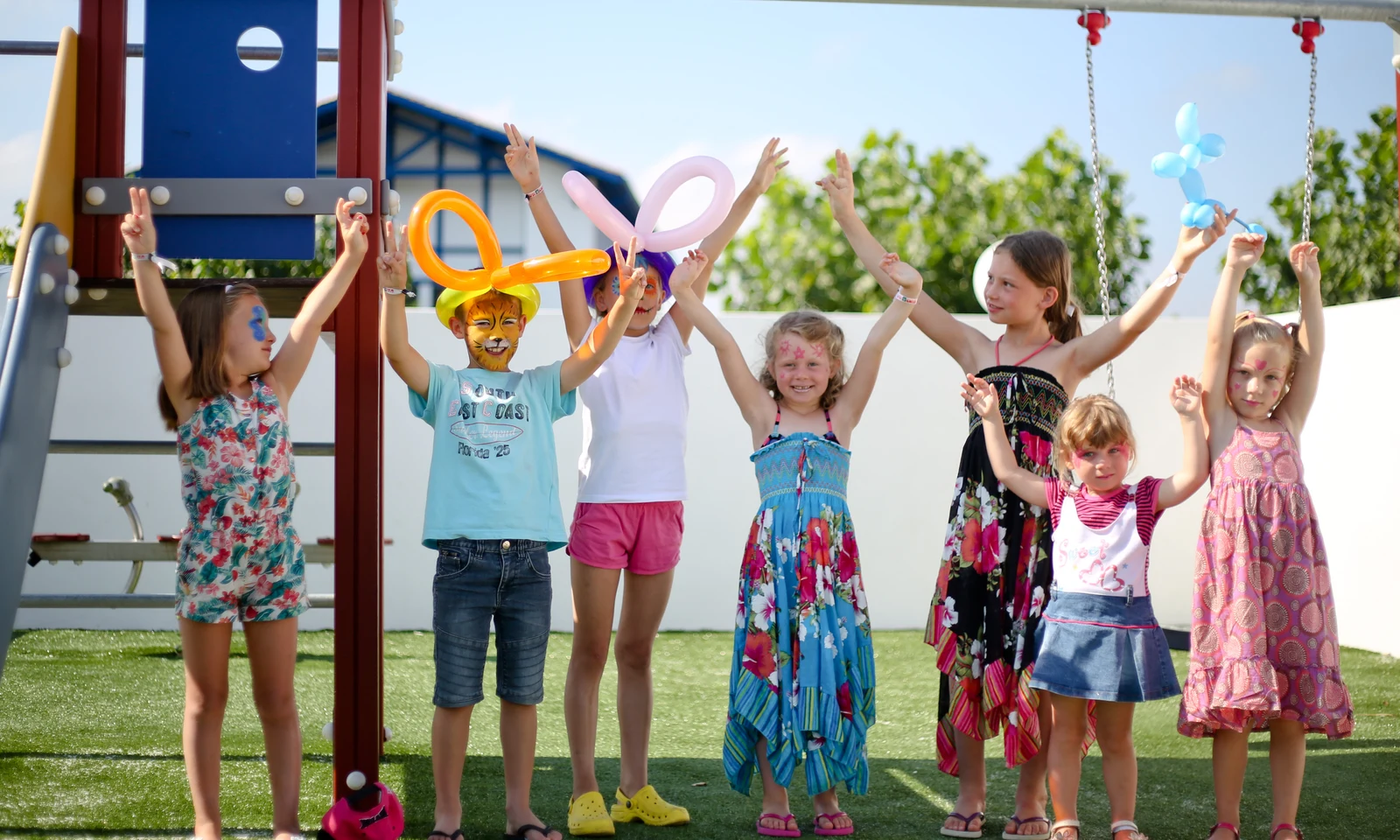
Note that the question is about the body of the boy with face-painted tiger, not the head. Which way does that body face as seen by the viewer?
toward the camera

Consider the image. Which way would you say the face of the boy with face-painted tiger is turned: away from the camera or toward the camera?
toward the camera

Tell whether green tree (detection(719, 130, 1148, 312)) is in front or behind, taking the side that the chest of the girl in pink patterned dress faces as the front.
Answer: behind

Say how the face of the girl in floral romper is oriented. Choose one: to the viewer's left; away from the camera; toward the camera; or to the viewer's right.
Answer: to the viewer's right

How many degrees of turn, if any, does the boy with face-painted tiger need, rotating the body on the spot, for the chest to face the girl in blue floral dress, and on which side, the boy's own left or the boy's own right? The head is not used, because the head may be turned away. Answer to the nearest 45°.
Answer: approximately 90° to the boy's own left

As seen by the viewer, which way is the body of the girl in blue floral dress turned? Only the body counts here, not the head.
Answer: toward the camera

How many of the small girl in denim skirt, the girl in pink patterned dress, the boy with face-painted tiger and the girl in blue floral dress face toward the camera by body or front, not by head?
4

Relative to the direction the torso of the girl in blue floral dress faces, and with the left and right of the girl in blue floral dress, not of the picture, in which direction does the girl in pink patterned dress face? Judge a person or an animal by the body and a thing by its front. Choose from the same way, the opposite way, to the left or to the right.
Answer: the same way

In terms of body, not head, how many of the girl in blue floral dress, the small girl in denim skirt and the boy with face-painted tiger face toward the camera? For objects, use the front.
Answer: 3

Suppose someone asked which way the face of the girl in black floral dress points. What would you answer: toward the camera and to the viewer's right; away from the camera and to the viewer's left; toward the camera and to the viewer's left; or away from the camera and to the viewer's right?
toward the camera and to the viewer's left

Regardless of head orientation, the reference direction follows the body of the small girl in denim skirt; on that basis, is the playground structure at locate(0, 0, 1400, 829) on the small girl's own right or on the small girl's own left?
on the small girl's own right

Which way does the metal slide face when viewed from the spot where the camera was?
facing the viewer and to the left of the viewer

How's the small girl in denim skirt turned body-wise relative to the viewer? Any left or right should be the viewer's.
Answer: facing the viewer

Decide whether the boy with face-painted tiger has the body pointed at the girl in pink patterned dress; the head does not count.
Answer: no
